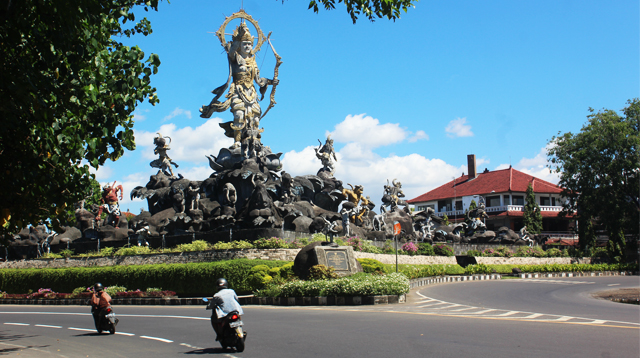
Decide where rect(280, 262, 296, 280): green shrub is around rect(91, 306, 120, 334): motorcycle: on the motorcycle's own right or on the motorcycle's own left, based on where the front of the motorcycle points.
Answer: on the motorcycle's own right

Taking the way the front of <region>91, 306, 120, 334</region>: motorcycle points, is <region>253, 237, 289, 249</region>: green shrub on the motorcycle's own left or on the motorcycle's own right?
on the motorcycle's own right

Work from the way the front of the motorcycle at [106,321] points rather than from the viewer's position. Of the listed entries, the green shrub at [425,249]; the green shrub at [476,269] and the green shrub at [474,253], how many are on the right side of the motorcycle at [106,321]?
3

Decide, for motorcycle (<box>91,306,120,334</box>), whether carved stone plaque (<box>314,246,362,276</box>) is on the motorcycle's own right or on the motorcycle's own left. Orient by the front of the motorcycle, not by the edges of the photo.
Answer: on the motorcycle's own right

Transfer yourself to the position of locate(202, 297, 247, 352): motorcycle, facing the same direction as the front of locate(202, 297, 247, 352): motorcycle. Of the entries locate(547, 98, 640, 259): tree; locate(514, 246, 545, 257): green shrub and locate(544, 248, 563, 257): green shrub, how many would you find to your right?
3

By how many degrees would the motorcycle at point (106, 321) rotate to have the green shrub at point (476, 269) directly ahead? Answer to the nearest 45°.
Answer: approximately 90° to its right

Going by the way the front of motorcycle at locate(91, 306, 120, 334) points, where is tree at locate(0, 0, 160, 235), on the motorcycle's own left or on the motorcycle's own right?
on the motorcycle's own left

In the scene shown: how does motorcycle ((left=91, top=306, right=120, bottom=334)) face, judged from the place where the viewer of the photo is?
facing away from the viewer and to the left of the viewer

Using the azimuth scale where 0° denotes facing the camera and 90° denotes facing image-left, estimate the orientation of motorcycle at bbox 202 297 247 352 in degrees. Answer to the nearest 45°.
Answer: approximately 135°

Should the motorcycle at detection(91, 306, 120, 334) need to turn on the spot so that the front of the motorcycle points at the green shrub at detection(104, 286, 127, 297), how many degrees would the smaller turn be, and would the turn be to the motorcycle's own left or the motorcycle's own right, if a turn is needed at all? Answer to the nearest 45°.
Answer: approximately 45° to the motorcycle's own right
